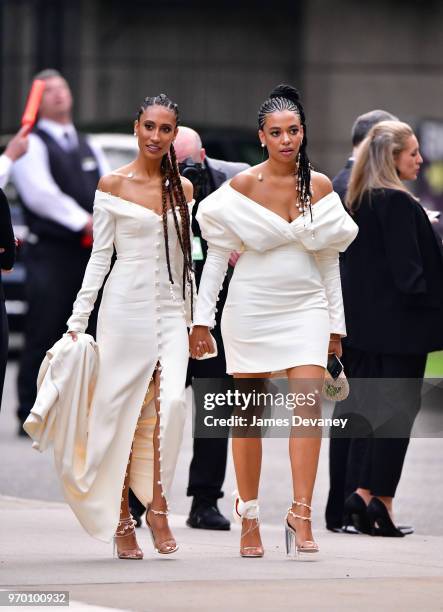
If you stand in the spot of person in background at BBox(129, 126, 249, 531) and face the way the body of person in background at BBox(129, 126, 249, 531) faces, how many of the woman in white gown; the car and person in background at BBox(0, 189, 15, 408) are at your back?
1

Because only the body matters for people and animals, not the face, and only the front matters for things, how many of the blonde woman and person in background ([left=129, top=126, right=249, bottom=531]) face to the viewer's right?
1

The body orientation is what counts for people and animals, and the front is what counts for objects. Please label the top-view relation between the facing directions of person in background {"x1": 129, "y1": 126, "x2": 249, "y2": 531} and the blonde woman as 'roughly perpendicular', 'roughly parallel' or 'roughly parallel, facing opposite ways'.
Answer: roughly perpendicular
